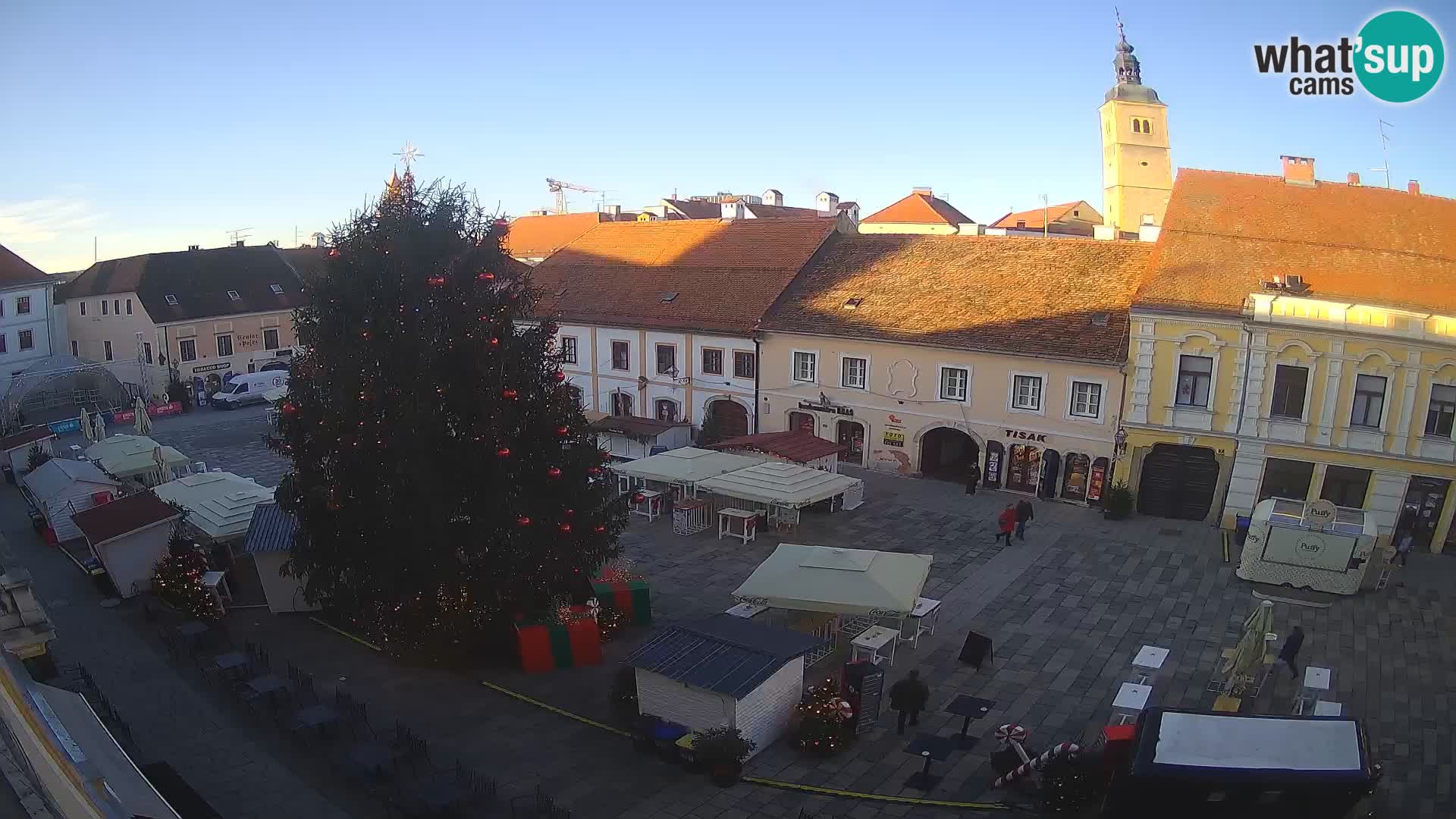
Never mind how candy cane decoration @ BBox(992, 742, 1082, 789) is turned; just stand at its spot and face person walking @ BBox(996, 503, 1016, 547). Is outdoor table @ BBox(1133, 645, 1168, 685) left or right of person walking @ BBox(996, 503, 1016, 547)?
right

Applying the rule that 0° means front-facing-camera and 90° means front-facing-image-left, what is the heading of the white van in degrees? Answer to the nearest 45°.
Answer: approximately 45°

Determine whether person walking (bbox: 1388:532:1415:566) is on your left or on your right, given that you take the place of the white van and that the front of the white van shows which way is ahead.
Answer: on your left

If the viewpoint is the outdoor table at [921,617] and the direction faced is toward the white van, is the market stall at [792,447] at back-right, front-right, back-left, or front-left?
front-right

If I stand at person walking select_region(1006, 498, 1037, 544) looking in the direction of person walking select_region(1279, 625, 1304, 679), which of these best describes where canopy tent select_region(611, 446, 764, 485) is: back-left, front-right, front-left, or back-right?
back-right

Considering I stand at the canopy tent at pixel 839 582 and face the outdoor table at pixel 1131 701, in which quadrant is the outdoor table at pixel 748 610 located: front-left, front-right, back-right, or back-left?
back-right
